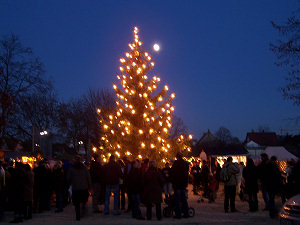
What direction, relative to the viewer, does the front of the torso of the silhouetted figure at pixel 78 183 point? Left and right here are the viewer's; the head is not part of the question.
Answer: facing away from the viewer

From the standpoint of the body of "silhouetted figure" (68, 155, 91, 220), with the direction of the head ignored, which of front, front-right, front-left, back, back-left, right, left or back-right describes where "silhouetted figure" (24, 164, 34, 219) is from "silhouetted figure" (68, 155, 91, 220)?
left

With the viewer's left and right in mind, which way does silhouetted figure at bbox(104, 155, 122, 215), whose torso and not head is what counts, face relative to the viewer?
facing away from the viewer

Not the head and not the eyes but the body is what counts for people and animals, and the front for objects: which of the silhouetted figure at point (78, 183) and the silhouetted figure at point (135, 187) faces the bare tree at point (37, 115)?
the silhouetted figure at point (78, 183)

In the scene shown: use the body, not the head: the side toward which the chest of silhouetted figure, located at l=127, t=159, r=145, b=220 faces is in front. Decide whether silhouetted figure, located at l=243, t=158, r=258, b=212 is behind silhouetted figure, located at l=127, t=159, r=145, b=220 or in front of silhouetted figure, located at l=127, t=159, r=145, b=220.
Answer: in front

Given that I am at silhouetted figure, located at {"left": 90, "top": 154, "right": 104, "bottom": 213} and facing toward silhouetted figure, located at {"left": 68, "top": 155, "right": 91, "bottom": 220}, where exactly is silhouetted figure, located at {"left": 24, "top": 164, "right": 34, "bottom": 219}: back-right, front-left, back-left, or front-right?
front-right
